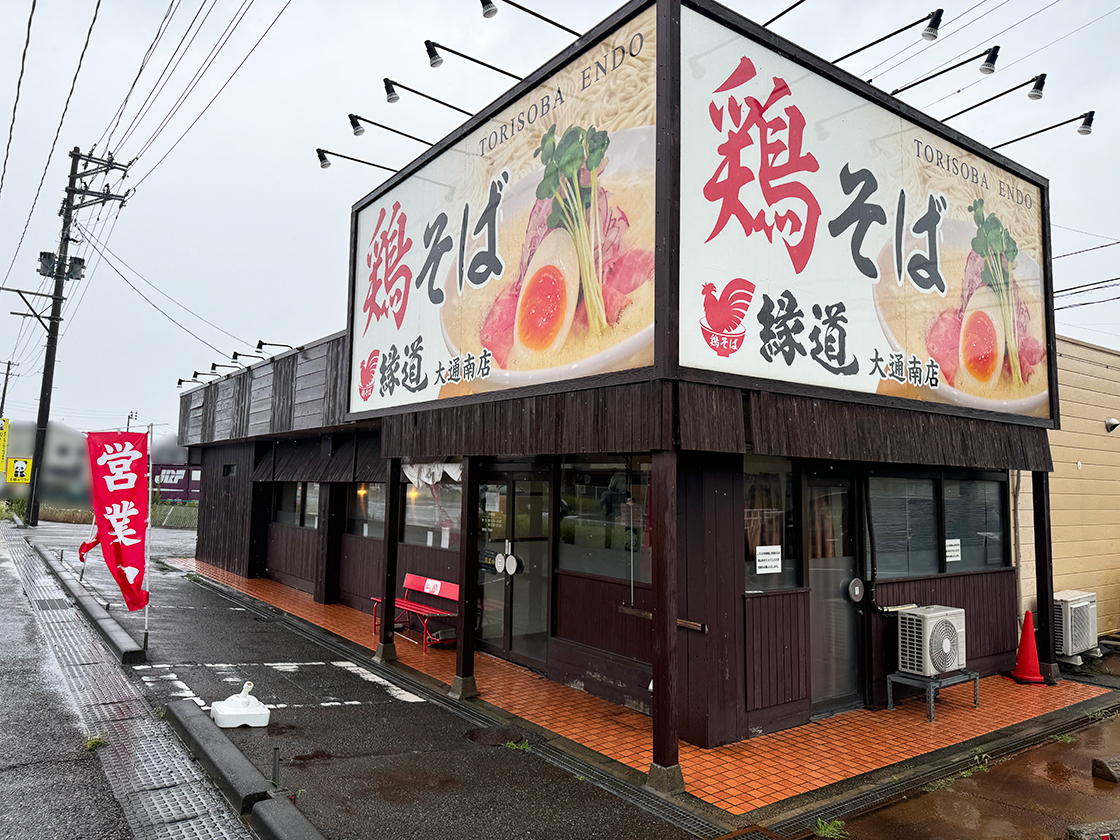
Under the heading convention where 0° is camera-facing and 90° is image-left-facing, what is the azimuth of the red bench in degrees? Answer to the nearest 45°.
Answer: approximately 45°

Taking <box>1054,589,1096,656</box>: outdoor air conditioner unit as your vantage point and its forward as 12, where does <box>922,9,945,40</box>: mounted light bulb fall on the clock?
The mounted light bulb is roughly at 2 o'clock from the outdoor air conditioner unit.

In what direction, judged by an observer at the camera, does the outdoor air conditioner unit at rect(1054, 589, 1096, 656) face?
facing the viewer and to the right of the viewer

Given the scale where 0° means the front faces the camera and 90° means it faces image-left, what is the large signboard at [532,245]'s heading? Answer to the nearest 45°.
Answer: approximately 45°

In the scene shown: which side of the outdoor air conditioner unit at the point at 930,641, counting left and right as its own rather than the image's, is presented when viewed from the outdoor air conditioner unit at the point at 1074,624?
left

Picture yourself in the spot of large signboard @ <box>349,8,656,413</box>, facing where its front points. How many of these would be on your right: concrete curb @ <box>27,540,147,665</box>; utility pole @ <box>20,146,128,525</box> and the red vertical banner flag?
3

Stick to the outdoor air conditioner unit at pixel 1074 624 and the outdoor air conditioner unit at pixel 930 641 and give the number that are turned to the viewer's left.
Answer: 0

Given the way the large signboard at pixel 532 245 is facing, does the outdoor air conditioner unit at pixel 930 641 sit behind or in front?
behind

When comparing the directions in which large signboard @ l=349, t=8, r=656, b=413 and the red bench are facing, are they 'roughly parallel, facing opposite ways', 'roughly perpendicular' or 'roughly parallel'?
roughly parallel

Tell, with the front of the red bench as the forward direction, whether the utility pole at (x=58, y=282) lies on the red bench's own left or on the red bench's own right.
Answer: on the red bench's own right

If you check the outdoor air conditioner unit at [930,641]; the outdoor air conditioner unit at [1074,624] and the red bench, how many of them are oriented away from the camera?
0

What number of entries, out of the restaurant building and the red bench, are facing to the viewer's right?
0
